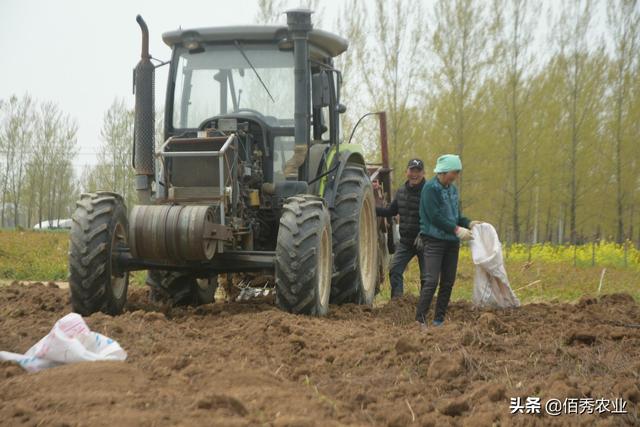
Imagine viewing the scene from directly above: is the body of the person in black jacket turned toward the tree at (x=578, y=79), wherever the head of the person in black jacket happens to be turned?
no

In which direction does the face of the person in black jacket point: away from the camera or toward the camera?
toward the camera

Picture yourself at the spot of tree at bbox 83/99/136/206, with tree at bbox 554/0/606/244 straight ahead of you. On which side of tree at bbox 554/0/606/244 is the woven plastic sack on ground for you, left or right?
right

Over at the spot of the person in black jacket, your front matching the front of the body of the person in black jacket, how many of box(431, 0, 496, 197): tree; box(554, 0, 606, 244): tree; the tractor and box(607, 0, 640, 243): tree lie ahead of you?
1

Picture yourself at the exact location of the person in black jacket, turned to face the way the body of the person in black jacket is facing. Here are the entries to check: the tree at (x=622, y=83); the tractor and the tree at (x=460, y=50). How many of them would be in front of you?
1

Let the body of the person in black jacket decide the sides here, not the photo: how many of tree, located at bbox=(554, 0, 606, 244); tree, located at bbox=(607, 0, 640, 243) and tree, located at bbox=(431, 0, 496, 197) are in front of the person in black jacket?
0

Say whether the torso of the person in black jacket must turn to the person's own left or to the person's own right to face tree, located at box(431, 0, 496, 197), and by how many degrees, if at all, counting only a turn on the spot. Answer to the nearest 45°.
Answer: approximately 135° to the person's own right

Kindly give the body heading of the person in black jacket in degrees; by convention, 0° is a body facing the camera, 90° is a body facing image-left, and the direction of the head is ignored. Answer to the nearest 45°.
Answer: approximately 45°

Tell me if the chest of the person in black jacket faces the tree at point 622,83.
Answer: no

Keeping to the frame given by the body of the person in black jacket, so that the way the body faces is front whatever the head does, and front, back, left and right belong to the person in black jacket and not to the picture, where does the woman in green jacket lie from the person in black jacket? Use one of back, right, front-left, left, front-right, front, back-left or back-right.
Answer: front-left

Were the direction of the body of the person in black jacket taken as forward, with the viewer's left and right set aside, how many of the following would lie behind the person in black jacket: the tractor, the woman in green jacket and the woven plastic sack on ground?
0

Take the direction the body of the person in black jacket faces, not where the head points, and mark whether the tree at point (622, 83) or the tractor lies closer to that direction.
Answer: the tractor
